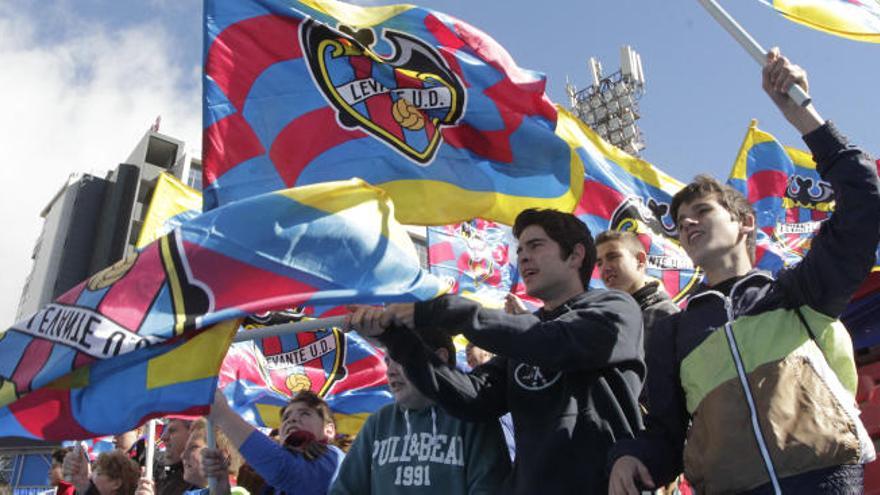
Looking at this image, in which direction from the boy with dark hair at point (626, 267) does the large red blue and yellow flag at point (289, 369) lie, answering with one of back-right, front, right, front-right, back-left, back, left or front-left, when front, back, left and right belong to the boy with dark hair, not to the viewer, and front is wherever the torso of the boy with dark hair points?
right

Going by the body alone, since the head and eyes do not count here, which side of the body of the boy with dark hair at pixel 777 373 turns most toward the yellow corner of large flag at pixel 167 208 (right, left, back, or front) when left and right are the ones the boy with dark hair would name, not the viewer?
right

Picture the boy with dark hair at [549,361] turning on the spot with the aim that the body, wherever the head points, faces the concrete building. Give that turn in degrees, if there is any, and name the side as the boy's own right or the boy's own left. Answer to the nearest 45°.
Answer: approximately 90° to the boy's own right

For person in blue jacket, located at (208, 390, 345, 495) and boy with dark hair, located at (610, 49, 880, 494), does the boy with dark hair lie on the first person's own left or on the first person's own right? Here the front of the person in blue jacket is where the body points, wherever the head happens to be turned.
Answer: on the first person's own left

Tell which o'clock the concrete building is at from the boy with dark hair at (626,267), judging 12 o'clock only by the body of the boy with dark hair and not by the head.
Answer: The concrete building is roughly at 3 o'clock from the boy with dark hair.

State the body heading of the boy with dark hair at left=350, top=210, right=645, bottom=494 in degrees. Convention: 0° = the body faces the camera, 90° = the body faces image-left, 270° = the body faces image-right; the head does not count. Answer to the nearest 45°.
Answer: approximately 45°

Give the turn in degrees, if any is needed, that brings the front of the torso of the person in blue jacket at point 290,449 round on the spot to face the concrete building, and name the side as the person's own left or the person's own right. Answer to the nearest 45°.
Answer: approximately 135° to the person's own right

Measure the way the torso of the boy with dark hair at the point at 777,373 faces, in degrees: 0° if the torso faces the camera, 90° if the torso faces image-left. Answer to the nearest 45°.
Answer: approximately 45°

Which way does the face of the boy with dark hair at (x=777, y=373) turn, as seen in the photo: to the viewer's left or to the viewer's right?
to the viewer's left

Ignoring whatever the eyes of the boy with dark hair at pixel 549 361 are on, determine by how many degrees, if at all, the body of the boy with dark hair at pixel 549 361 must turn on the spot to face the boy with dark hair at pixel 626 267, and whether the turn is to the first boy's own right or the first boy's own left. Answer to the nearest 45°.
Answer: approximately 135° to the first boy's own right

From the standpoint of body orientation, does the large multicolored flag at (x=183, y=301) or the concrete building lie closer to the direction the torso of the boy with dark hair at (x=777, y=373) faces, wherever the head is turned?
the large multicolored flag
